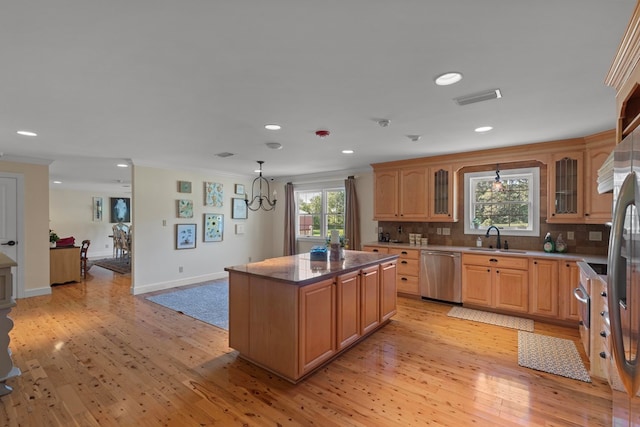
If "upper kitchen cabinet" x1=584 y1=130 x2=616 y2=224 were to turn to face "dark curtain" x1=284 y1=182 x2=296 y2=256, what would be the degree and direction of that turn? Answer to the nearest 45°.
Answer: approximately 45° to its right

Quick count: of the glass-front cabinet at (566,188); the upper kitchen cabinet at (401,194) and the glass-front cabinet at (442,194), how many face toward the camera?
3

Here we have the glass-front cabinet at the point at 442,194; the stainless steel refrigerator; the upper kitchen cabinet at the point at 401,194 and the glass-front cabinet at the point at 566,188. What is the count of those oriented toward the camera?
3

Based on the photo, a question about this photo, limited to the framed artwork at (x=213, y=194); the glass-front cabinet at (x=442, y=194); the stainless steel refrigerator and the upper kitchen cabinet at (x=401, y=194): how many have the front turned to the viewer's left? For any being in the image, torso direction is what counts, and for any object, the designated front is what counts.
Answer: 1

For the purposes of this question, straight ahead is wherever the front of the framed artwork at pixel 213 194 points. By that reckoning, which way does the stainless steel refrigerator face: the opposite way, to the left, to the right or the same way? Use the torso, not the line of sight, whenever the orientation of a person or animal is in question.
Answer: the opposite way

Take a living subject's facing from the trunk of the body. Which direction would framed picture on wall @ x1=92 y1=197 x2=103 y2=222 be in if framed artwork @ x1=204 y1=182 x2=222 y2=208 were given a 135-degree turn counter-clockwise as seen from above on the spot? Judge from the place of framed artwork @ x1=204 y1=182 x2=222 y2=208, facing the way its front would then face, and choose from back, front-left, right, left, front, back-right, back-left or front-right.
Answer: front-left

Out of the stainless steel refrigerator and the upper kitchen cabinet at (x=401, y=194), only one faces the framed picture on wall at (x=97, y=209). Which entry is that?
the stainless steel refrigerator

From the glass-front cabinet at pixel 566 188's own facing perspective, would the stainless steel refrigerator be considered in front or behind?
in front

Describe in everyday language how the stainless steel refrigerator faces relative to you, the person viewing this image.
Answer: facing to the left of the viewer

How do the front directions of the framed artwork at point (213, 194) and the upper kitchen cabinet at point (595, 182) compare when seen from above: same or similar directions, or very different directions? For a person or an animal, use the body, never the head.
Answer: very different directions

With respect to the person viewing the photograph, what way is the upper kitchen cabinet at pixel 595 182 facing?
facing the viewer and to the left of the viewer

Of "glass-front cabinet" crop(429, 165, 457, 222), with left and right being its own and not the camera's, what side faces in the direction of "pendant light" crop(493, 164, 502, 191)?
left

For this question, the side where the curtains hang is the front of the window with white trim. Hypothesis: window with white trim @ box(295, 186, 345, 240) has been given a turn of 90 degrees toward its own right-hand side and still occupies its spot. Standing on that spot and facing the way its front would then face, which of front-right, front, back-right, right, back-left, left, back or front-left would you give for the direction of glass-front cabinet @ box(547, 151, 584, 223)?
back

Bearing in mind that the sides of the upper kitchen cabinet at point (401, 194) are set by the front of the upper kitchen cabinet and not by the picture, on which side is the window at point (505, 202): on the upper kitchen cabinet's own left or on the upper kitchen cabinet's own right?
on the upper kitchen cabinet's own left

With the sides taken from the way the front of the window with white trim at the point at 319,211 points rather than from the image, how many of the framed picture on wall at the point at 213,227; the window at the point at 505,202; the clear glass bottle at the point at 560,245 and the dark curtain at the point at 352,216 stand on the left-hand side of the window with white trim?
3

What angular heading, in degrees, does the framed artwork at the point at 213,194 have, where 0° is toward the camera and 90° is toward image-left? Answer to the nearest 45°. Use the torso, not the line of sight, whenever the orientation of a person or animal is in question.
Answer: approximately 315°
